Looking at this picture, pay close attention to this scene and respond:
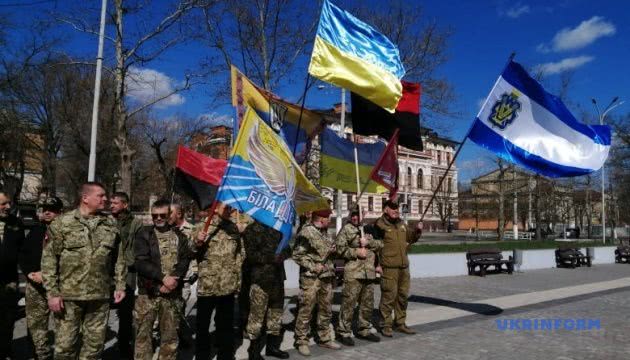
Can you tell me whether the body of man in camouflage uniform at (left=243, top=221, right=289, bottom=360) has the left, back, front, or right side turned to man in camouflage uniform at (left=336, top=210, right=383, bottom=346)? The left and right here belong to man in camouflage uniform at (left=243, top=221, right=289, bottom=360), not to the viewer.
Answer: left

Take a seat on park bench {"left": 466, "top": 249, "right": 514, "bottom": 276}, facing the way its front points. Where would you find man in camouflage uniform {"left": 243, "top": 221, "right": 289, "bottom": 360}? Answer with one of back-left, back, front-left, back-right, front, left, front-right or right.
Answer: front-right

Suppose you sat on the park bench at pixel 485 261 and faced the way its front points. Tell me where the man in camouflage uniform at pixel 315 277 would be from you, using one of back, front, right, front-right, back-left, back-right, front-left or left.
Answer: front-right

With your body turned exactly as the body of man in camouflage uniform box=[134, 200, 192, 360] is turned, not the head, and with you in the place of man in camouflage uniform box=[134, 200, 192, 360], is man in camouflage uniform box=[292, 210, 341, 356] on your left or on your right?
on your left

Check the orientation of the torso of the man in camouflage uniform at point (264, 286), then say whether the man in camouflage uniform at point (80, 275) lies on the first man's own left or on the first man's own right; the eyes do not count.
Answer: on the first man's own right

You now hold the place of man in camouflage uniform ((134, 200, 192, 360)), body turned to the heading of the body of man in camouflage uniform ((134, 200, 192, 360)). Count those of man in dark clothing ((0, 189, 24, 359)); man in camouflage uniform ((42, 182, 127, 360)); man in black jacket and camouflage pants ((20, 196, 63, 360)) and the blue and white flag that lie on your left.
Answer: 1

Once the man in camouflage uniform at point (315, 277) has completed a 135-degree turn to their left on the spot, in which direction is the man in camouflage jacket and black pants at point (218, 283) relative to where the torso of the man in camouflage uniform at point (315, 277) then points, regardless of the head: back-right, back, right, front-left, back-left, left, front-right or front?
back-left

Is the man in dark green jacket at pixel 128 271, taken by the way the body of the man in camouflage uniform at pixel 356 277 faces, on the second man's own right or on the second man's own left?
on the second man's own right

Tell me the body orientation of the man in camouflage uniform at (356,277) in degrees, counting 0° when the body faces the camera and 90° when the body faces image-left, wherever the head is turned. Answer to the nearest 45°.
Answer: approximately 315°

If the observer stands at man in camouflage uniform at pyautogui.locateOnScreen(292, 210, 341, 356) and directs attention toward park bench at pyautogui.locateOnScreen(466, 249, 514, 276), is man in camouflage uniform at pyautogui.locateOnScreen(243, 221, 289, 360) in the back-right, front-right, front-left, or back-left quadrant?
back-left
